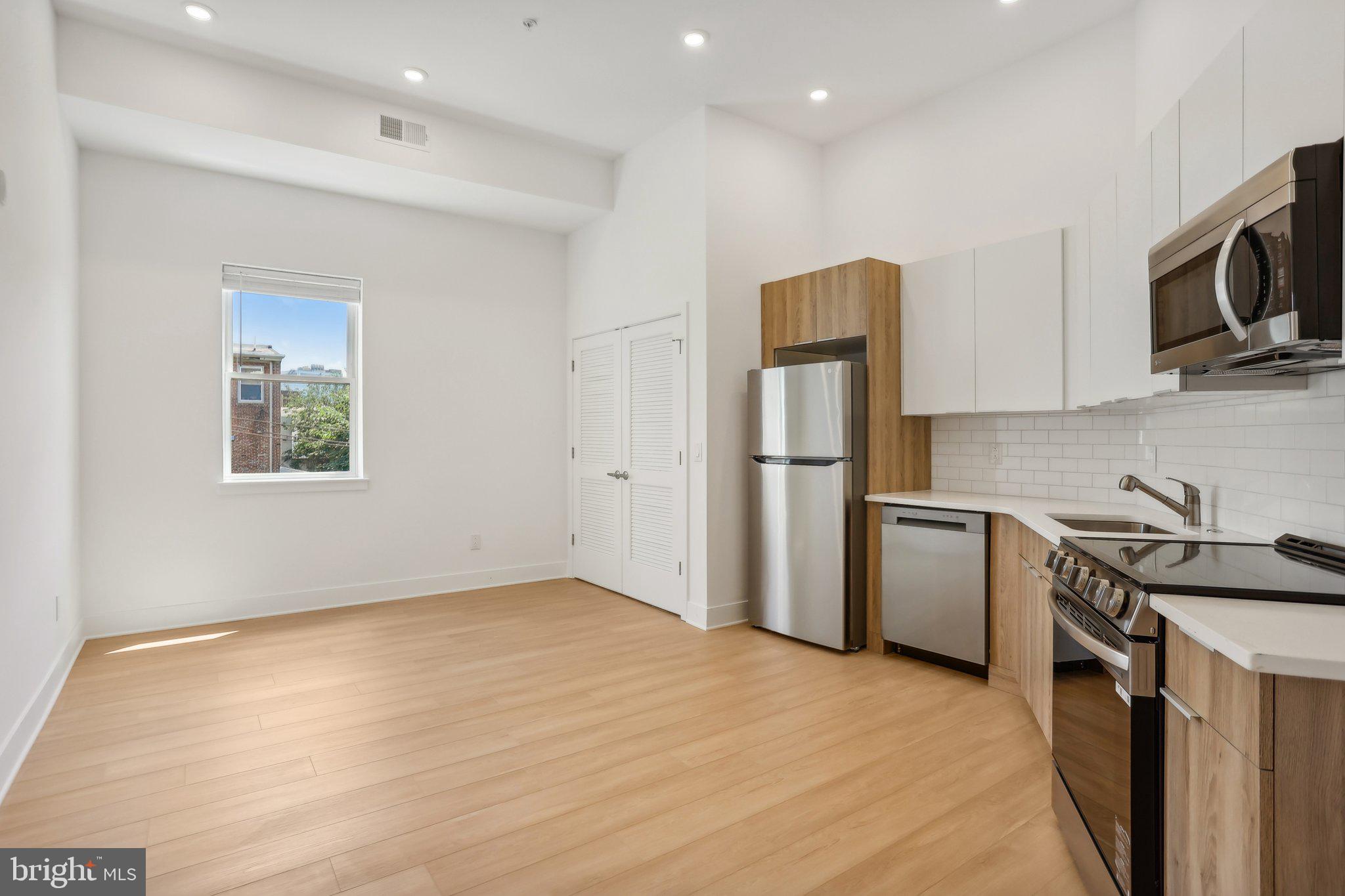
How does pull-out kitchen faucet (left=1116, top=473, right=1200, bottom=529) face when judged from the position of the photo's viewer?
facing to the left of the viewer

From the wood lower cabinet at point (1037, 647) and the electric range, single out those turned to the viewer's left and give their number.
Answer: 2

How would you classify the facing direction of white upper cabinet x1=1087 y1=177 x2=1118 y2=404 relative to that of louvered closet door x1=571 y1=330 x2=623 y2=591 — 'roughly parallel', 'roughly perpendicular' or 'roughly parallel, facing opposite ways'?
roughly perpendicular

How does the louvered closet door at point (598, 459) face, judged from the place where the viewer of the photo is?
facing the viewer and to the left of the viewer

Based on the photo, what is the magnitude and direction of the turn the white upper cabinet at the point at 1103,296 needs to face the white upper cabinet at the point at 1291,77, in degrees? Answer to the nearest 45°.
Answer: approximately 90° to its left

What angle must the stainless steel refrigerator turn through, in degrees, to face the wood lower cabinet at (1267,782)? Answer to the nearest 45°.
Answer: approximately 45° to its left

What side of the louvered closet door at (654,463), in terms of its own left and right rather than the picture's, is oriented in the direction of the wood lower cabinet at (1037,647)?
left

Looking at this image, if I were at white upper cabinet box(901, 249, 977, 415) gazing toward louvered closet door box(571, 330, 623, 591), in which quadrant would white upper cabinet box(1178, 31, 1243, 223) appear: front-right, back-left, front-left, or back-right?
back-left

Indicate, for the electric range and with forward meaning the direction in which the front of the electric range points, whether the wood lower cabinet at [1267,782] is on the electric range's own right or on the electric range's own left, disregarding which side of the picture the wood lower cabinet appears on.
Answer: on the electric range's own left

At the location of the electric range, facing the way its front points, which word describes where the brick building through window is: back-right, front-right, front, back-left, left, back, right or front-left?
front

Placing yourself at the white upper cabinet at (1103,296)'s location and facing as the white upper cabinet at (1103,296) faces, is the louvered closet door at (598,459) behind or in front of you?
in front

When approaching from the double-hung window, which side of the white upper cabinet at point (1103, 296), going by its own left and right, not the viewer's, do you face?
front
